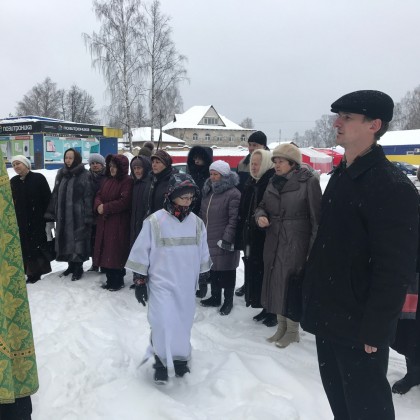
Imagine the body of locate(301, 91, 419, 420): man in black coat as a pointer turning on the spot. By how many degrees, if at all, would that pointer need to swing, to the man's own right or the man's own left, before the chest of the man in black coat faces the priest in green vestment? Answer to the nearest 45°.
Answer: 0° — they already face them

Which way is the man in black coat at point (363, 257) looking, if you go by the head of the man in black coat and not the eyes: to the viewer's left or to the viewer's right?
to the viewer's left

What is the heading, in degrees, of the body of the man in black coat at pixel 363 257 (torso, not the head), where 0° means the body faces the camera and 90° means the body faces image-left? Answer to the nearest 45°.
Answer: approximately 45°

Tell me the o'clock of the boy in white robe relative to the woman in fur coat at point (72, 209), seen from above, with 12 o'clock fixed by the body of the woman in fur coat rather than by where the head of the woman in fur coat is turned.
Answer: The boy in white robe is roughly at 10 o'clock from the woman in fur coat.

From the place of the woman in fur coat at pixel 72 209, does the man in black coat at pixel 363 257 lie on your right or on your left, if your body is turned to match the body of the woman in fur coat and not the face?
on your left

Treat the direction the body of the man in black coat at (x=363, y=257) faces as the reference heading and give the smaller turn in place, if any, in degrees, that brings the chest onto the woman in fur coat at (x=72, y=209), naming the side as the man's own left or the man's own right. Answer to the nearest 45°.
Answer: approximately 90° to the man's own right
